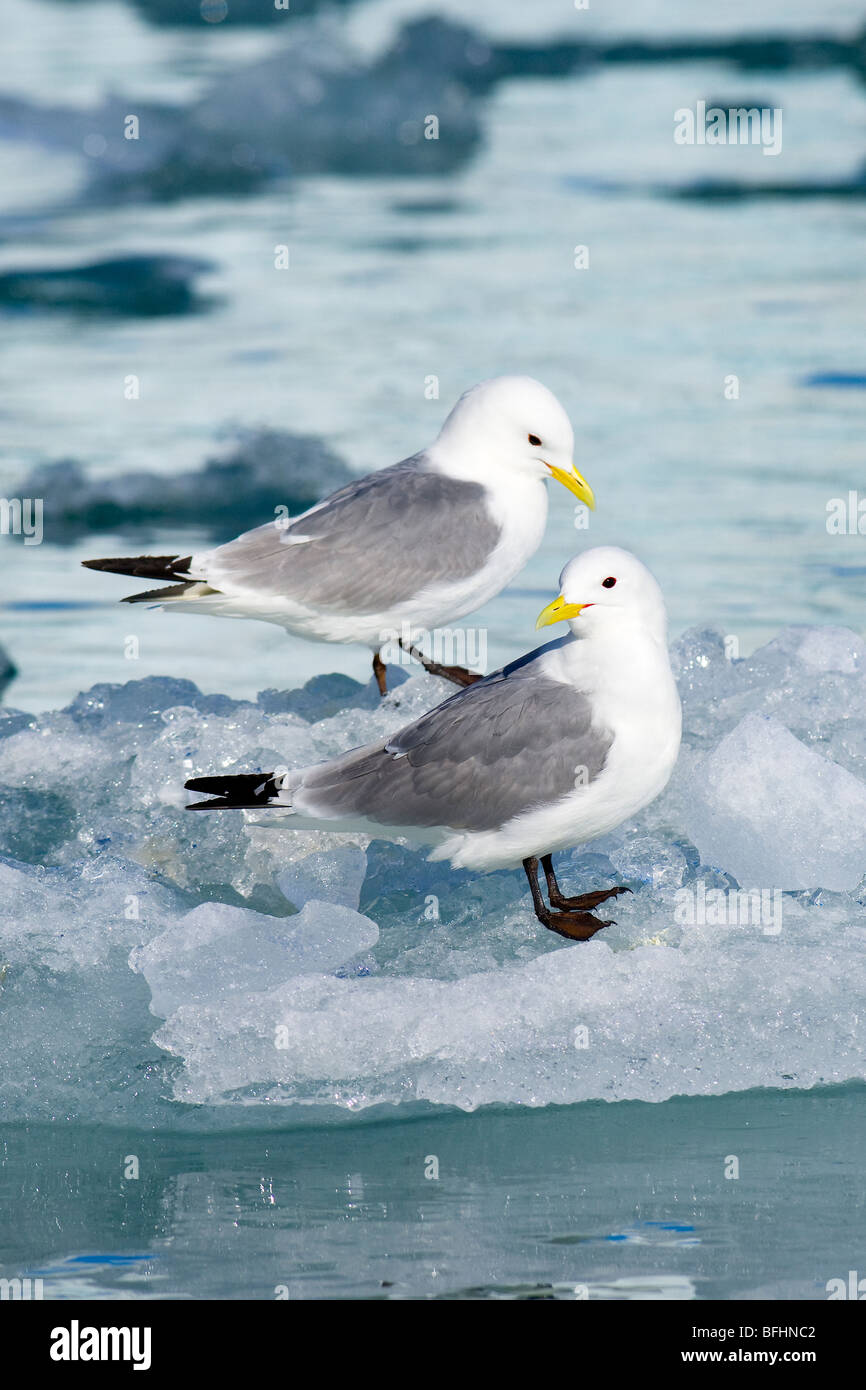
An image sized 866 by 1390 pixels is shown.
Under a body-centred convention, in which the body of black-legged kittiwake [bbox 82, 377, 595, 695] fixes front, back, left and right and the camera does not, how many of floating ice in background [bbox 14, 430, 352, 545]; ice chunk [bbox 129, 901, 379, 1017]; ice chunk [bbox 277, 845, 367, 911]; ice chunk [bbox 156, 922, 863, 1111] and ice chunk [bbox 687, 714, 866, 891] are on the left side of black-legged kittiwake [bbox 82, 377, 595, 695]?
1

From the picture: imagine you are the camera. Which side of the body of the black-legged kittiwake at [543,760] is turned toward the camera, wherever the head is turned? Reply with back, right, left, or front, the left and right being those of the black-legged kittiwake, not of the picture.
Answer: right

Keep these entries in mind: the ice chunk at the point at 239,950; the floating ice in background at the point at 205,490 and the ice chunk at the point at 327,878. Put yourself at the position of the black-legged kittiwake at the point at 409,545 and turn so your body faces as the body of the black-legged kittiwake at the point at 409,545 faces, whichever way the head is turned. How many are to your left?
1

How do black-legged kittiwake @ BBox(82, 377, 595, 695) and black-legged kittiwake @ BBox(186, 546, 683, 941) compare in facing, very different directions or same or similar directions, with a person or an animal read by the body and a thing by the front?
same or similar directions

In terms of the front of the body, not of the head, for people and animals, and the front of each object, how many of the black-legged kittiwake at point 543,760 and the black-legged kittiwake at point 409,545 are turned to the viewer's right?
2

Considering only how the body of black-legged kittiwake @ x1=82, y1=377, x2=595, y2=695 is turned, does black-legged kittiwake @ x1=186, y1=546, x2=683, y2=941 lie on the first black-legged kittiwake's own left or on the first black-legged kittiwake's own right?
on the first black-legged kittiwake's own right

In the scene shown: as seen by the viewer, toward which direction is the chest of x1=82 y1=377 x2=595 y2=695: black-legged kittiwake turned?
to the viewer's right

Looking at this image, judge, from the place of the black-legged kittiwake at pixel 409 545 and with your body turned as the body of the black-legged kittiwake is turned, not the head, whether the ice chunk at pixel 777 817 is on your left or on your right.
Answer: on your right

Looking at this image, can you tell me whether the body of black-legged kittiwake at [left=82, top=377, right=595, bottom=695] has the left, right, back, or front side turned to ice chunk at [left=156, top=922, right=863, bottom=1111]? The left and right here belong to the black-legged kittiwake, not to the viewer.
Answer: right
